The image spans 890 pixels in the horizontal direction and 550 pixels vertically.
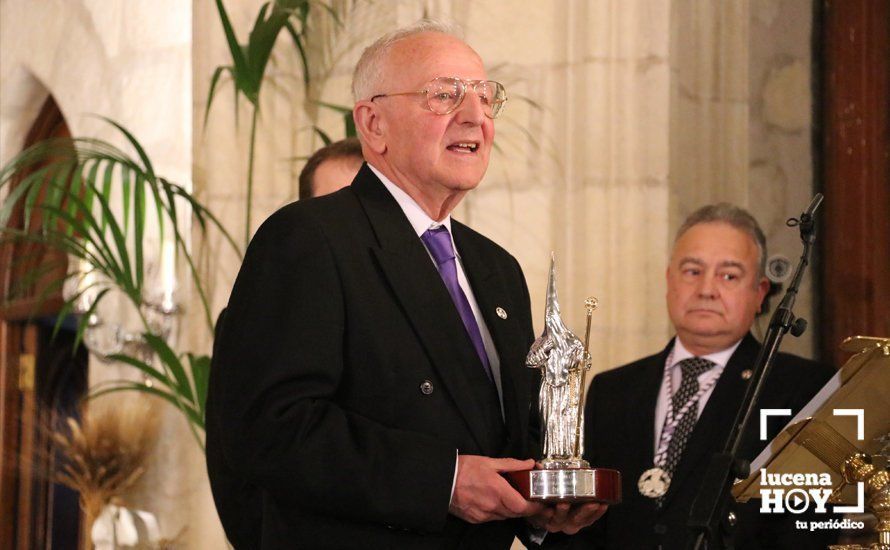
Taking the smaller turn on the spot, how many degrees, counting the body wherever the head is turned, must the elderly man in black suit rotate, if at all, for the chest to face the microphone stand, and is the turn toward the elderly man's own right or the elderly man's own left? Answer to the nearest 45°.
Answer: approximately 45° to the elderly man's own left

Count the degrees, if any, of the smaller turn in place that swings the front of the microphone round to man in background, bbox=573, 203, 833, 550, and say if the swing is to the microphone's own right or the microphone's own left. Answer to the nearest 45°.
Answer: approximately 90° to the microphone's own right

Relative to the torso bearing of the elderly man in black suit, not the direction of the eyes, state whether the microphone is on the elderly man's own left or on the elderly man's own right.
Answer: on the elderly man's own left

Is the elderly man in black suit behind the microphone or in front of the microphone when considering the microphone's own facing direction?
in front

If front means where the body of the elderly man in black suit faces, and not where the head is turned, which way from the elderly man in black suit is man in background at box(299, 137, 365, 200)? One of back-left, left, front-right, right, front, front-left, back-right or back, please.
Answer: back-left

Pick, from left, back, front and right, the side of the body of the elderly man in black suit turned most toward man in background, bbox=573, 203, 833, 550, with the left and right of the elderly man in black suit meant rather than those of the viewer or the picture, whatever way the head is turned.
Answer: left

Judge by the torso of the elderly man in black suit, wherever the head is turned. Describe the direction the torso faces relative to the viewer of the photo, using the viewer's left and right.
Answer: facing the viewer and to the right of the viewer

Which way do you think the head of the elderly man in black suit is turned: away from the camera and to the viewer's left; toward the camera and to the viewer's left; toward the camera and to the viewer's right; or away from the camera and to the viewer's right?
toward the camera and to the viewer's right

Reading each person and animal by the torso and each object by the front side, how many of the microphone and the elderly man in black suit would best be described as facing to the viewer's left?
1

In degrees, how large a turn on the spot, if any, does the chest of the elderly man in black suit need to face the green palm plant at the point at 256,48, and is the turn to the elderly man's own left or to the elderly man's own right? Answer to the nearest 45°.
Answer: approximately 135° to the elderly man's own left
